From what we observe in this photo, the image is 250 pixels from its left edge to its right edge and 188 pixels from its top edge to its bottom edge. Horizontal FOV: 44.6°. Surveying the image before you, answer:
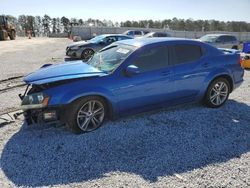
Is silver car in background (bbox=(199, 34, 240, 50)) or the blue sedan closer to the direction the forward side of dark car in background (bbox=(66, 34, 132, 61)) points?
the blue sedan

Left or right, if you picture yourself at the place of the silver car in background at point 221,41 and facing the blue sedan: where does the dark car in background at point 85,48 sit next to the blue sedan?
right

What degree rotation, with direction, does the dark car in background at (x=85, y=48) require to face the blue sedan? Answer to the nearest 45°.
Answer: approximately 45° to its left

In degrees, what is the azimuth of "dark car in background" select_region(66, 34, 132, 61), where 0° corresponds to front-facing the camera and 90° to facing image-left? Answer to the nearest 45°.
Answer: approximately 45°

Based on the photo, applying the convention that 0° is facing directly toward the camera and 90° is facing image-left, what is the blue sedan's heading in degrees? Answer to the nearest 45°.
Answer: approximately 45°

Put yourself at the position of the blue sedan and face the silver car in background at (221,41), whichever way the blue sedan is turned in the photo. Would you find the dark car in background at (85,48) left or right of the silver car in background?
left

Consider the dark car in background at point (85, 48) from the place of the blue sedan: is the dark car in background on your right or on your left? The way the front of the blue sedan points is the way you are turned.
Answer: on your right

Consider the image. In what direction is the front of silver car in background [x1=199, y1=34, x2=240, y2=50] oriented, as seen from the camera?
facing to the left of the viewer

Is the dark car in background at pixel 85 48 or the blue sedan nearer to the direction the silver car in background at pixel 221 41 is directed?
the dark car in background

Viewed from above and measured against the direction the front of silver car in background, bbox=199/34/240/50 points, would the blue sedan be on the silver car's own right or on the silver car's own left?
on the silver car's own left
